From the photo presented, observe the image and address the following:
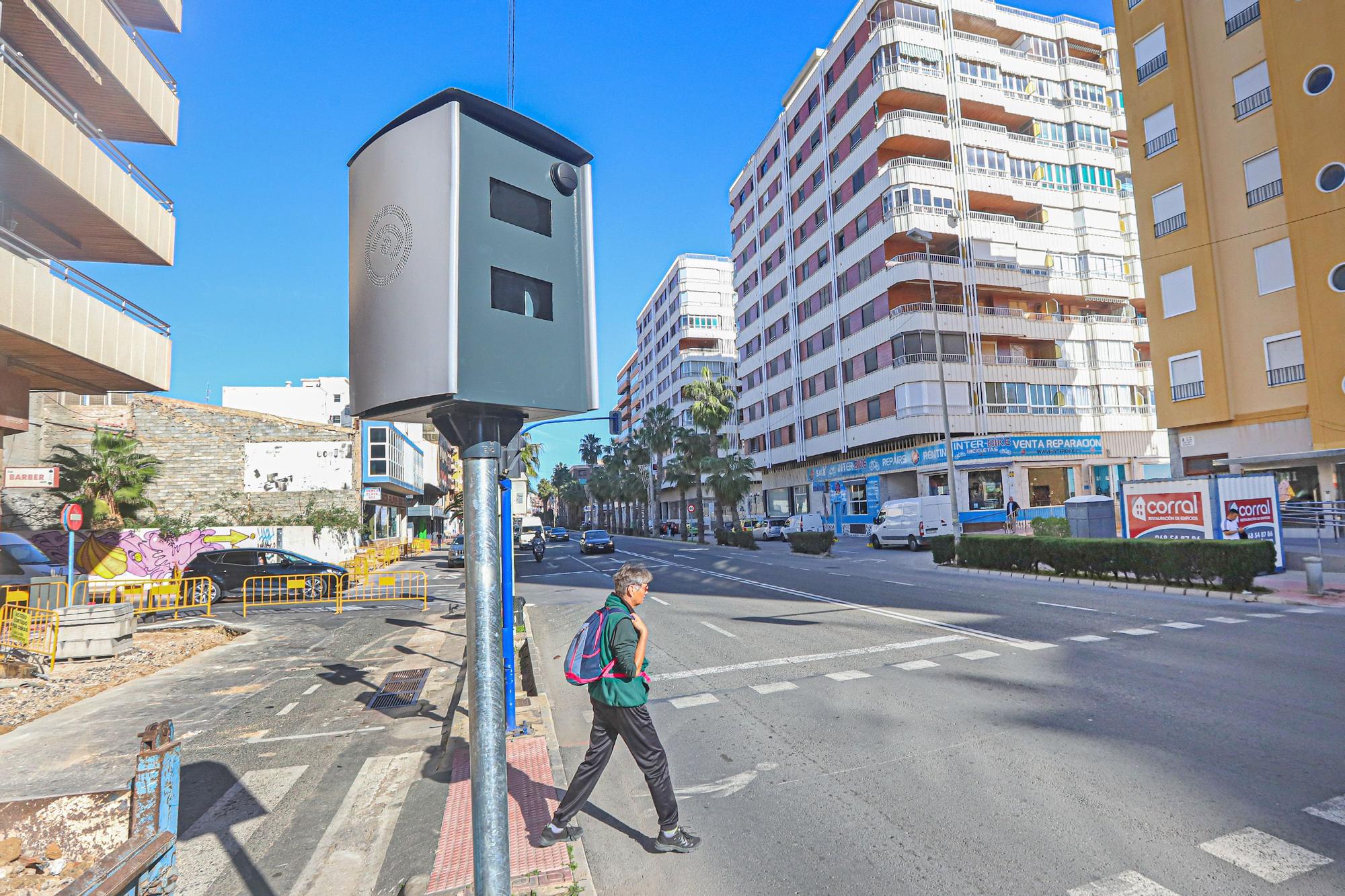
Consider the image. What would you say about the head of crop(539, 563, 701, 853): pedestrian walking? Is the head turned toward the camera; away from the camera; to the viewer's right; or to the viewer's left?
to the viewer's right

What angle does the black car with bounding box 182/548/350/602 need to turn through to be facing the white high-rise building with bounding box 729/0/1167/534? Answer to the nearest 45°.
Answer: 0° — it already faces it

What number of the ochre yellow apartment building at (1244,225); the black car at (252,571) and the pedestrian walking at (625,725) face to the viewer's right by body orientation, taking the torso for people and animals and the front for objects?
2

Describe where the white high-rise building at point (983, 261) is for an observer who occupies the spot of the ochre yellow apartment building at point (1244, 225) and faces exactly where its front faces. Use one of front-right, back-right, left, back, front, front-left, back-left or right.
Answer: right

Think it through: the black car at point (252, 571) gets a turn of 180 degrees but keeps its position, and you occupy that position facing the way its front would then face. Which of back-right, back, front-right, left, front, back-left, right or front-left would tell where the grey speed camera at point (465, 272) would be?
left

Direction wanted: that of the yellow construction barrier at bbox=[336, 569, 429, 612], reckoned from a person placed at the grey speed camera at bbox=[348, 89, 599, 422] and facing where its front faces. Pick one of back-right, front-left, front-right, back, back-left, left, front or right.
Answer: back-left

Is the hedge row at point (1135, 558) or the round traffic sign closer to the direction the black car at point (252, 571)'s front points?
the hedge row

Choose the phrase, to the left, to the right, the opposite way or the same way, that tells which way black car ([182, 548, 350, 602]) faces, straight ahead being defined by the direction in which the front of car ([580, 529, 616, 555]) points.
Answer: to the left

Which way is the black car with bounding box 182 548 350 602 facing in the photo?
to the viewer's right

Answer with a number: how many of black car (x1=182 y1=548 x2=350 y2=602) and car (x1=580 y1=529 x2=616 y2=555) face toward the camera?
1
